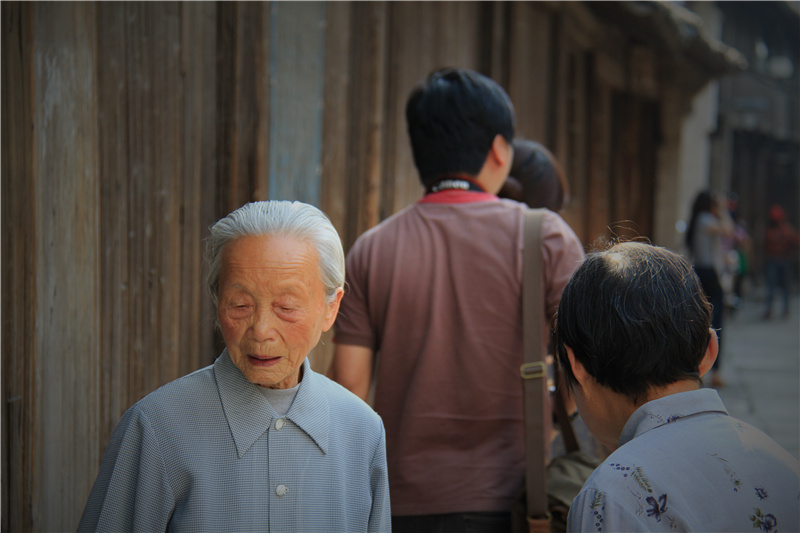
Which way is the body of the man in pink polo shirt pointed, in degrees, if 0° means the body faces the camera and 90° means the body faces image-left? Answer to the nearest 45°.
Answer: approximately 180°

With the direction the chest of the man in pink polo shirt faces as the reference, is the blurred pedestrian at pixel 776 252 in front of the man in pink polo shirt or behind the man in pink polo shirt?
in front

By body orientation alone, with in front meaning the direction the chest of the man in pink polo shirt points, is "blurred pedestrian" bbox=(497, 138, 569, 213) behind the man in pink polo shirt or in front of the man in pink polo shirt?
in front

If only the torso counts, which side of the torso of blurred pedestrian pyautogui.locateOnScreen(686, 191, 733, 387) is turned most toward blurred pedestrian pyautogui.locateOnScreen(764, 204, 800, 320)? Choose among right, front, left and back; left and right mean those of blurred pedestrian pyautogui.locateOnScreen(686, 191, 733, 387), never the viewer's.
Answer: left

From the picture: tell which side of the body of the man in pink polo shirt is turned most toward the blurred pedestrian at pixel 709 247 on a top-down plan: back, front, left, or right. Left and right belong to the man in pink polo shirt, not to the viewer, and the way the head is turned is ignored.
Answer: front

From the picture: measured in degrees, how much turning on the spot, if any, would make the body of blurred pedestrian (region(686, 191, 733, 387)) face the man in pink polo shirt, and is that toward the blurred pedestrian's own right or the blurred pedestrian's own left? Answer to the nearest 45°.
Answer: approximately 90° to the blurred pedestrian's own right
